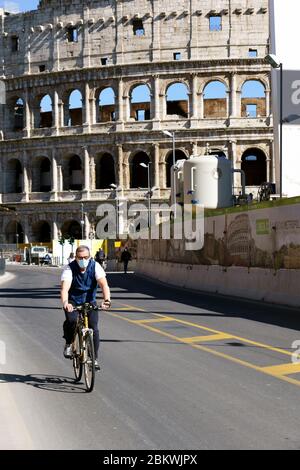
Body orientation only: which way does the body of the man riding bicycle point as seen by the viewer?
toward the camera

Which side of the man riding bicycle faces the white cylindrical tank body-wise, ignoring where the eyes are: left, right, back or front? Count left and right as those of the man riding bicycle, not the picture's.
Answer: back

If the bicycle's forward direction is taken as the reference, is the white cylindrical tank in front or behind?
behind
